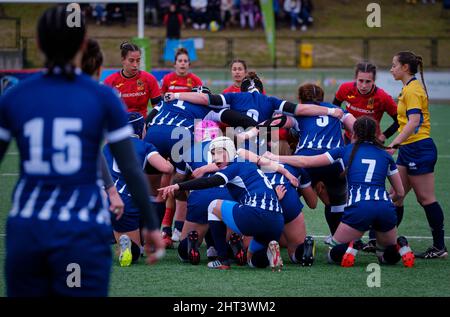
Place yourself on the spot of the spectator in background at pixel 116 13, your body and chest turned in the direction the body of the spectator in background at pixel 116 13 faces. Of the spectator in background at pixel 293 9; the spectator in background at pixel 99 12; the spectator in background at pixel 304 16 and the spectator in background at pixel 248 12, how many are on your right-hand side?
1

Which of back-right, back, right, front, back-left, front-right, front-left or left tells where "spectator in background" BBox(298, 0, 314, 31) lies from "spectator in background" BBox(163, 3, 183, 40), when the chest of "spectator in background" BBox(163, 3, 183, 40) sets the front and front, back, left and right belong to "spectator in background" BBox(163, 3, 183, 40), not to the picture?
back-left

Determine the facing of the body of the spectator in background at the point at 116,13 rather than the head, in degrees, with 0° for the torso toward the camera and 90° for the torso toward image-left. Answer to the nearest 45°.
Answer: approximately 0°

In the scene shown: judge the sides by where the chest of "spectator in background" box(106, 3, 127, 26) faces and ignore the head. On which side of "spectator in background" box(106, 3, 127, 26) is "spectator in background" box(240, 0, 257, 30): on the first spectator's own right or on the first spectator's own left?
on the first spectator's own left

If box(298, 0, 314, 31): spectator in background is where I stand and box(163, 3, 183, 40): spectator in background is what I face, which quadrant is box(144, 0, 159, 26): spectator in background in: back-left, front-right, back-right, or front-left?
front-right

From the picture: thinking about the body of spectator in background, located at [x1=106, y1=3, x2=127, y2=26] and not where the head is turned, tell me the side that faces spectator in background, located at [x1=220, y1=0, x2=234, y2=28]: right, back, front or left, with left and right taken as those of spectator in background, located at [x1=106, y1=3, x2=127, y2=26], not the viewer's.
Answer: left

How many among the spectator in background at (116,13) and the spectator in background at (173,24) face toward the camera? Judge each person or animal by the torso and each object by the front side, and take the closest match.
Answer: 2

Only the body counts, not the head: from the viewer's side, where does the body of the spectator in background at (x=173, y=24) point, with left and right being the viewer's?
facing the viewer

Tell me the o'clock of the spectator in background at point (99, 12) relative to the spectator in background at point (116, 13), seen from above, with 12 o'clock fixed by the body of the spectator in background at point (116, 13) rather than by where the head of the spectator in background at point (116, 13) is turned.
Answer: the spectator in background at point (99, 12) is roughly at 3 o'clock from the spectator in background at point (116, 13).

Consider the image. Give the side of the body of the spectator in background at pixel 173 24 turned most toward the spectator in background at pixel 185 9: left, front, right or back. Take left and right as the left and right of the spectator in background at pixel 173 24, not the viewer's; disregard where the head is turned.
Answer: back

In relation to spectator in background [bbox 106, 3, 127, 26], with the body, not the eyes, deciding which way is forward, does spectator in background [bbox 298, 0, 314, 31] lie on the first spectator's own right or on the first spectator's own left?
on the first spectator's own left

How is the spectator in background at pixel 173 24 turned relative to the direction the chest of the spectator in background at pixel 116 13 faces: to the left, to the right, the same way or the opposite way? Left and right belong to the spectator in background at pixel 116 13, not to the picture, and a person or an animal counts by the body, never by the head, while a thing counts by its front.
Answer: the same way

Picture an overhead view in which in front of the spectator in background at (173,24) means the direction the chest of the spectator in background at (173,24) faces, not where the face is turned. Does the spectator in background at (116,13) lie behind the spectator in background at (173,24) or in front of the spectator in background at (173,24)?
behind

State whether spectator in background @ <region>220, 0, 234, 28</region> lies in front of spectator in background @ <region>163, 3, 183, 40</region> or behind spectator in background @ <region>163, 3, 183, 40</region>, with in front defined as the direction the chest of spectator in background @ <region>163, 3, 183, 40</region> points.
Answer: behind

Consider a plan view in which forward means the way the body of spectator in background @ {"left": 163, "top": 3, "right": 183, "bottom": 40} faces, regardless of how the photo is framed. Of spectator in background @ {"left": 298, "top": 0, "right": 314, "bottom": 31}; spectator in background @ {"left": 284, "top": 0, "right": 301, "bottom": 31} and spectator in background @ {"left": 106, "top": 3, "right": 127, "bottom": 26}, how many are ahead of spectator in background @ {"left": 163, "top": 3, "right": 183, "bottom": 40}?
0

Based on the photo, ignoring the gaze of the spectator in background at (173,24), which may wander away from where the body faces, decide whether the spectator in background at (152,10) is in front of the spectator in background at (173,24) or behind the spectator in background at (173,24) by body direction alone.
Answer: behind

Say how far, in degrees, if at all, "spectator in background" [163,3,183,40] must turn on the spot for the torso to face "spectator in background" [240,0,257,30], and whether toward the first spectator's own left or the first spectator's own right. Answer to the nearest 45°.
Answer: approximately 135° to the first spectator's own left
